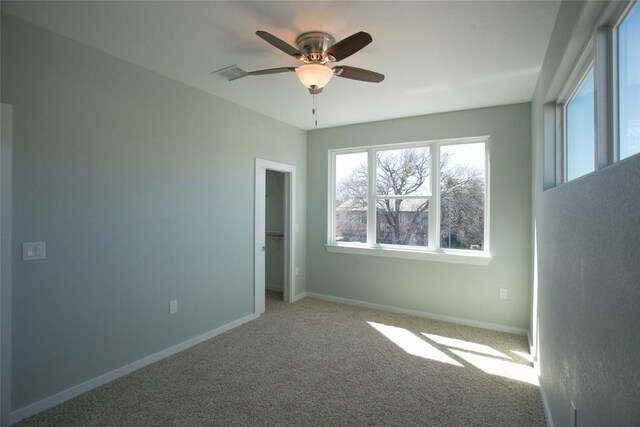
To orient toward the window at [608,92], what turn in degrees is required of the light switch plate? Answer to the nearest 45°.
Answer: approximately 45° to its left

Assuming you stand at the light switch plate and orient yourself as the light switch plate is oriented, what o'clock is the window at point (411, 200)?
The window is roughly at 9 o'clock from the light switch plate.

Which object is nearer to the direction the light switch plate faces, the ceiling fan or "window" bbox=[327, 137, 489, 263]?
the ceiling fan

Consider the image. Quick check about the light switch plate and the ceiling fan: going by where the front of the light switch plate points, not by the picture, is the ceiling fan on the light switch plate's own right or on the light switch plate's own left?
on the light switch plate's own left

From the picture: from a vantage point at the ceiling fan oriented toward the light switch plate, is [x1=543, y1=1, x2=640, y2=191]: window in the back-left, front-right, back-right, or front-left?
back-left
